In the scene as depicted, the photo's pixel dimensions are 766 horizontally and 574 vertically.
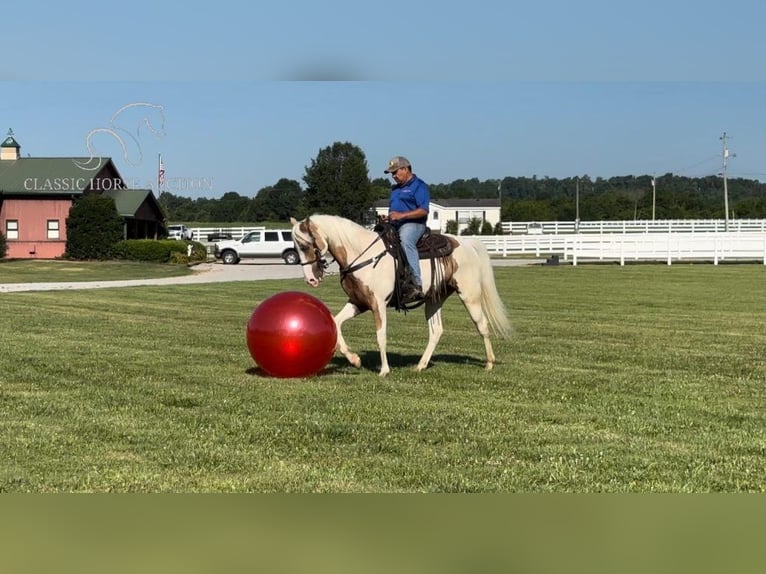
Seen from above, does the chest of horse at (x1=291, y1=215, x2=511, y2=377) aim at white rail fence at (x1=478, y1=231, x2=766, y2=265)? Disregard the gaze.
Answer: no

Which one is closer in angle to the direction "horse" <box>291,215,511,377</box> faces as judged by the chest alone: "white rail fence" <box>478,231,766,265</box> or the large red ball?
the large red ball

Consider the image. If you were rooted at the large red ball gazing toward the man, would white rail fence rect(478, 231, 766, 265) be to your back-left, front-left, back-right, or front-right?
front-left

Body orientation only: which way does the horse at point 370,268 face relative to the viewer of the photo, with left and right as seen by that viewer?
facing to the left of the viewer

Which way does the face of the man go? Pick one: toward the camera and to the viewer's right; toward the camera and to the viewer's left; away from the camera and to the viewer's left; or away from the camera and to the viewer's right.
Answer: toward the camera and to the viewer's left

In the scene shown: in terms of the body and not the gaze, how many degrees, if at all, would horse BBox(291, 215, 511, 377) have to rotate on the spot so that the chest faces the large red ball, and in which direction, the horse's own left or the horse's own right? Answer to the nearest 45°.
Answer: approximately 45° to the horse's own left
